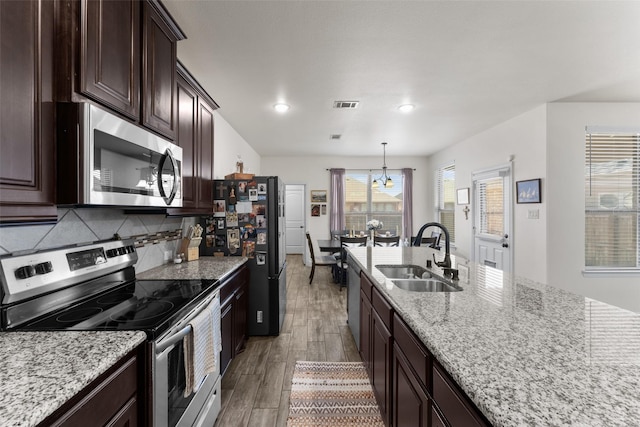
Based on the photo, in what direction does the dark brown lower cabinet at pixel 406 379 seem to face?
to the viewer's left

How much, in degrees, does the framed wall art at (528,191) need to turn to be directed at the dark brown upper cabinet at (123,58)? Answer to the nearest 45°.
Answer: approximately 45° to its left

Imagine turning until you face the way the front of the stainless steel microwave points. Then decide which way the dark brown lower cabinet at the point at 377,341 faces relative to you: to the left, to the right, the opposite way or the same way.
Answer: the opposite way

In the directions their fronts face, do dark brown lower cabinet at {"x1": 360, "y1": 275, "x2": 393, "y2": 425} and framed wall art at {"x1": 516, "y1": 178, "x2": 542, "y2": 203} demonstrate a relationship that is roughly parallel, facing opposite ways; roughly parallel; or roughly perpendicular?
roughly parallel

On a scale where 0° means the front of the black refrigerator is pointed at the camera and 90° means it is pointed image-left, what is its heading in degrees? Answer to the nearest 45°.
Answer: approximately 270°

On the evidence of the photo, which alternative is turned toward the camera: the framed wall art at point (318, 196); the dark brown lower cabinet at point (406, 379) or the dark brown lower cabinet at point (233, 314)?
the framed wall art

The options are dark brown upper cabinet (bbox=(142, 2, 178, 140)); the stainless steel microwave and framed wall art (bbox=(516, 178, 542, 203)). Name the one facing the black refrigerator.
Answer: the framed wall art

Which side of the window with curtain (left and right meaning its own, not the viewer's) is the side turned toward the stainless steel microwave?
front

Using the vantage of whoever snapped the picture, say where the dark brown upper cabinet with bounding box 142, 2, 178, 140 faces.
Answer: facing the viewer and to the right of the viewer

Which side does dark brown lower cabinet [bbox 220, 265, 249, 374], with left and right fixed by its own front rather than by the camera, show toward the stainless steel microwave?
right

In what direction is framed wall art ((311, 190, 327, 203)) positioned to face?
toward the camera

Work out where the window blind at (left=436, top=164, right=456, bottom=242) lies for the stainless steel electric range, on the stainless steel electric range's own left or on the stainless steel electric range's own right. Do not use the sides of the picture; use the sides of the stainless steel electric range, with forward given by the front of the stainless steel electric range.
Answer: on the stainless steel electric range's own left

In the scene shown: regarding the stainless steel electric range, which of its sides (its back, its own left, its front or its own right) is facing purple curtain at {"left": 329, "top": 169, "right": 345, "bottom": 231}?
left

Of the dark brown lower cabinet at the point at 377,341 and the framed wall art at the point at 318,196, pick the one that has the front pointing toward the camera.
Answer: the framed wall art

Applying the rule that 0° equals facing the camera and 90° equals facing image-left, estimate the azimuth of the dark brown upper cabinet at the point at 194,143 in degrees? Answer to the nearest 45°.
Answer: approximately 270°

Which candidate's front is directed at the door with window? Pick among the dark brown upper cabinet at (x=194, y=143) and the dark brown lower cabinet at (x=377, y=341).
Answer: the dark brown upper cabinet

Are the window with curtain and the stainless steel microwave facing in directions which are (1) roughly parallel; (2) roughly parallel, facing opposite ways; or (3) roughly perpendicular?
roughly perpendicular

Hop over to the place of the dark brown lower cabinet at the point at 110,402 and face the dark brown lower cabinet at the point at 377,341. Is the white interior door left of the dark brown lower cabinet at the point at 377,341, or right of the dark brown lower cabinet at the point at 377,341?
left
